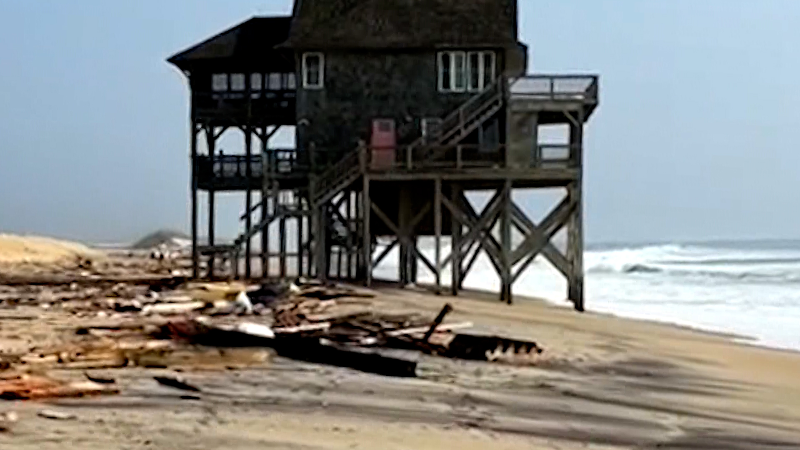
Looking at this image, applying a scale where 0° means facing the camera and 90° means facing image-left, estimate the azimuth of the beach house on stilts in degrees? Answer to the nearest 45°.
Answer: approximately 0°

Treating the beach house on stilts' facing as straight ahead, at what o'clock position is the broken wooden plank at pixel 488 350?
The broken wooden plank is roughly at 12 o'clock from the beach house on stilts.

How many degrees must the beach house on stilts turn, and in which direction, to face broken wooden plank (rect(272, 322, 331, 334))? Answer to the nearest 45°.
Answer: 0° — it already faces it

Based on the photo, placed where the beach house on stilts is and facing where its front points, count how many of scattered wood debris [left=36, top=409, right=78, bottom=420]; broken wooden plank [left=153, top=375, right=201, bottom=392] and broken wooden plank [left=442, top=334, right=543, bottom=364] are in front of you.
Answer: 3

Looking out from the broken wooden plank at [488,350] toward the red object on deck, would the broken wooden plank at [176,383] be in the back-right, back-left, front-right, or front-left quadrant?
back-left
